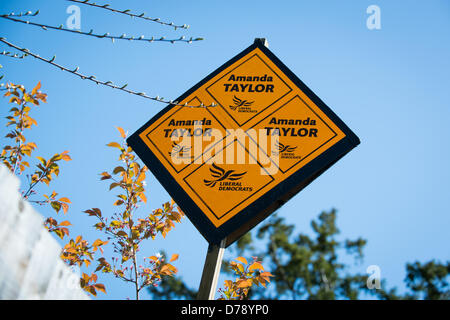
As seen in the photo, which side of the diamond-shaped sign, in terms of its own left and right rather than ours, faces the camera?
front
